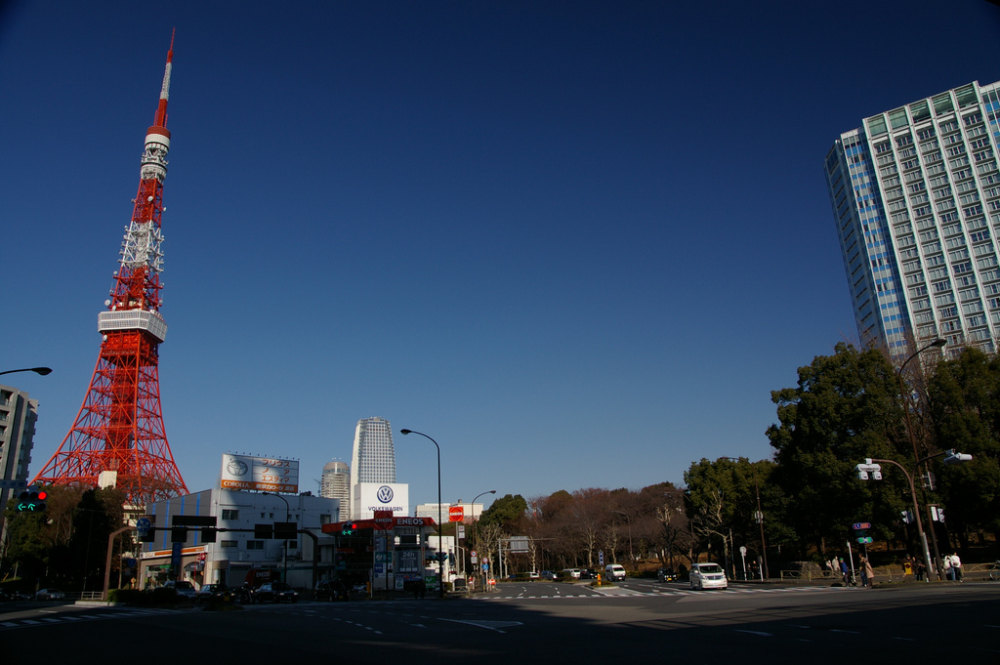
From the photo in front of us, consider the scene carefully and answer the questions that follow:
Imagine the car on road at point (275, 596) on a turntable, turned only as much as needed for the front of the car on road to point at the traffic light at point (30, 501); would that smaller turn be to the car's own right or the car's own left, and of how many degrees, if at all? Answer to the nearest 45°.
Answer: approximately 45° to the car's own right
